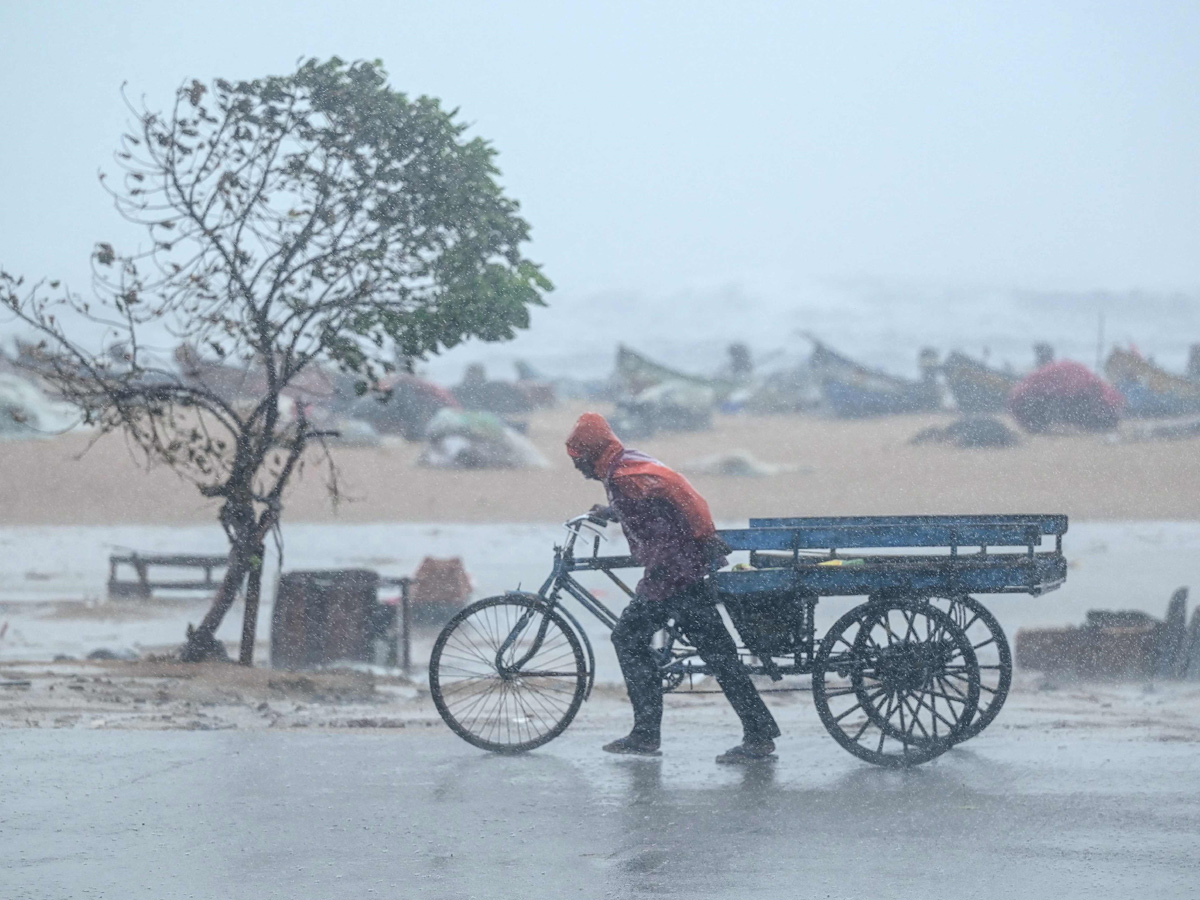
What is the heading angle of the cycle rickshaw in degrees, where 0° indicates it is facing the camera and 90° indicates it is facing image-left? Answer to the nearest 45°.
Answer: approximately 90°

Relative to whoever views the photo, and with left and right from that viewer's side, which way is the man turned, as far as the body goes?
facing to the left of the viewer

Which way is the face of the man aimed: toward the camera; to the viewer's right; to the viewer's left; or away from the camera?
to the viewer's left

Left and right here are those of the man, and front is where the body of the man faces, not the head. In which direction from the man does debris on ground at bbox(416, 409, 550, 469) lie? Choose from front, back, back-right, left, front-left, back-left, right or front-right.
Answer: right

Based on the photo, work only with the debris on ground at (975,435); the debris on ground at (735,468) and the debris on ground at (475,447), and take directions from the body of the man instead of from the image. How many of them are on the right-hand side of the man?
3

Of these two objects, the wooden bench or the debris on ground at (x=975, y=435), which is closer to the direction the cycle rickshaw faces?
the wooden bench

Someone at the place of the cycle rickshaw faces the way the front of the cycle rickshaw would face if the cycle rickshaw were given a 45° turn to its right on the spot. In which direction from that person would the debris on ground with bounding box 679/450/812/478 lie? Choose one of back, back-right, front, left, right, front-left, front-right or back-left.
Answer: front-right

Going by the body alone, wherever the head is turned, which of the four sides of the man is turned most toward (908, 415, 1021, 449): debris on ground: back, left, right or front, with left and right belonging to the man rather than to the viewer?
right

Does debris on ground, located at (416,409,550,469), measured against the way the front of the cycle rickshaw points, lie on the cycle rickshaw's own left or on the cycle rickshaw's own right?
on the cycle rickshaw's own right
